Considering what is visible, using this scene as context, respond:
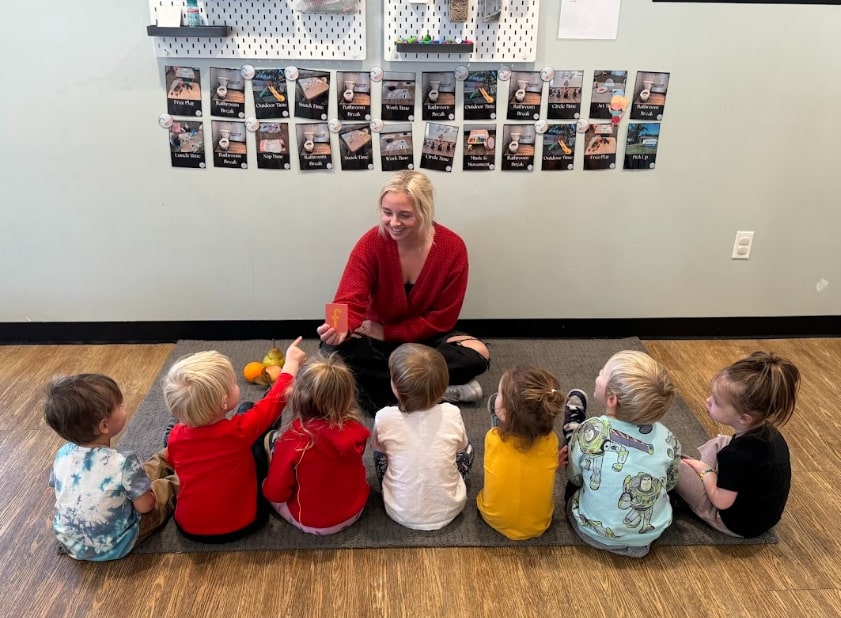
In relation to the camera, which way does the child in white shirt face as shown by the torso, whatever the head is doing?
away from the camera

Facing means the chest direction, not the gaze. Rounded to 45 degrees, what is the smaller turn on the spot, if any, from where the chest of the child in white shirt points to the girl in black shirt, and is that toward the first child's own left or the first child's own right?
approximately 90° to the first child's own right

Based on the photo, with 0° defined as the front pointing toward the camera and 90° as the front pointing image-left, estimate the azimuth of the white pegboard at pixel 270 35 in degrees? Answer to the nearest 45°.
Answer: approximately 0°

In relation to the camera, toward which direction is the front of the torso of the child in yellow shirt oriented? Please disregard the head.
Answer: away from the camera

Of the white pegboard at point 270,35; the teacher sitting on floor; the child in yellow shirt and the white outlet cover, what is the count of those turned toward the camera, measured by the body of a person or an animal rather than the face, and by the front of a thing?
3

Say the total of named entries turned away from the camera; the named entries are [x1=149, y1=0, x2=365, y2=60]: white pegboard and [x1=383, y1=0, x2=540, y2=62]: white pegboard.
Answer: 0

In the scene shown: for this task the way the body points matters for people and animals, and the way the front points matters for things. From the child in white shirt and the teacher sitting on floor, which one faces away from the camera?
the child in white shirt

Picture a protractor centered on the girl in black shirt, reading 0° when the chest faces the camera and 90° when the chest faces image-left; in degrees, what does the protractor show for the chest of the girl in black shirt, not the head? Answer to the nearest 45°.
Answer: approximately 135°

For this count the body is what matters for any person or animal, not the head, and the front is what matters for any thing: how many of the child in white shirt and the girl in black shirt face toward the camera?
0

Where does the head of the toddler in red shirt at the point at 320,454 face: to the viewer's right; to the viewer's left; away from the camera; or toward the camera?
away from the camera

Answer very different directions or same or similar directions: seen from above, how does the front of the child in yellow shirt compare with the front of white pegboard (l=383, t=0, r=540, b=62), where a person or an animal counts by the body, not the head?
very different directions

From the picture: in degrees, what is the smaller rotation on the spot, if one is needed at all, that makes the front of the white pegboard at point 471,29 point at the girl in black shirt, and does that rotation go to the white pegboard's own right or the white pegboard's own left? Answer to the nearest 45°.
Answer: approximately 45° to the white pegboard's own left

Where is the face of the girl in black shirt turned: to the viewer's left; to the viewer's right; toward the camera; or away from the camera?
to the viewer's left
